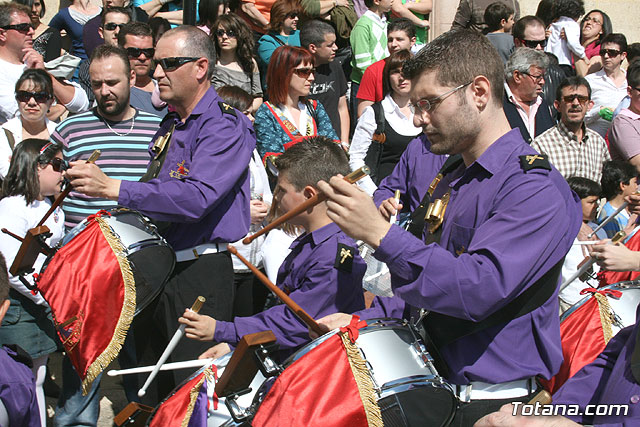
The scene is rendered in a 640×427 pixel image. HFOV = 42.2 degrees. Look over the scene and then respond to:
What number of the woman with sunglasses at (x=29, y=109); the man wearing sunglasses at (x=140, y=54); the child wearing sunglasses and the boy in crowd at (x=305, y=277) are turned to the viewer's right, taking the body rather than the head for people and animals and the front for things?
1

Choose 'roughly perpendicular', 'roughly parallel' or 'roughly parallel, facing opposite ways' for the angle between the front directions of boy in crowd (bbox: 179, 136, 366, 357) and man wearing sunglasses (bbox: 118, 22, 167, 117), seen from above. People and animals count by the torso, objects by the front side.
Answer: roughly perpendicular

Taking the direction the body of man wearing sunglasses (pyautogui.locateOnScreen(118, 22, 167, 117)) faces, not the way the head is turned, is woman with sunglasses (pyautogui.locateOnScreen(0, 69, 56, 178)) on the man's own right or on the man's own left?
on the man's own right

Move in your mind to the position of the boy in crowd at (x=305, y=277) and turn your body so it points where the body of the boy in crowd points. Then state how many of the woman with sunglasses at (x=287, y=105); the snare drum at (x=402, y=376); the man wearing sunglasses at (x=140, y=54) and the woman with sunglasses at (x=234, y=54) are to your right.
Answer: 3

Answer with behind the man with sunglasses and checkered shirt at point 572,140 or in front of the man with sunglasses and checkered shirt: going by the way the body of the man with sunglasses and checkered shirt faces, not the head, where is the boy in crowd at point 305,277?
in front

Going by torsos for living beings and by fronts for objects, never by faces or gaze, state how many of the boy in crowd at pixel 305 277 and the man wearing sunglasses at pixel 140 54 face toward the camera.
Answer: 1

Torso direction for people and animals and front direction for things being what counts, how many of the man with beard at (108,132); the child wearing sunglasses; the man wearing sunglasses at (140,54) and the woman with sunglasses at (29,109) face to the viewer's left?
0

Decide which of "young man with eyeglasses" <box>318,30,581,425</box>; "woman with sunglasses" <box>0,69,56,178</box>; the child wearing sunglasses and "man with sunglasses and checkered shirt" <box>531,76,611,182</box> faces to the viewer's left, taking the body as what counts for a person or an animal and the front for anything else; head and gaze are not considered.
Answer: "young man with eyeglasses" <box>318,30,581,425</box>

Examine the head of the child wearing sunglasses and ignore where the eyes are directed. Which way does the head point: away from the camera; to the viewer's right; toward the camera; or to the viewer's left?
to the viewer's right

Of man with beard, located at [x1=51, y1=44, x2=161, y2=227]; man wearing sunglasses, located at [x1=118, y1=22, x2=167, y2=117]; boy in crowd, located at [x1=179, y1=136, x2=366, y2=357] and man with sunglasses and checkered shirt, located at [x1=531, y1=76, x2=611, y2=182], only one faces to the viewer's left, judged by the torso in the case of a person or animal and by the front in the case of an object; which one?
the boy in crowd

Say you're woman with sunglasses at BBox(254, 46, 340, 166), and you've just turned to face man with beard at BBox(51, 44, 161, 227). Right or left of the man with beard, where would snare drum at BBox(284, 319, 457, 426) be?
left

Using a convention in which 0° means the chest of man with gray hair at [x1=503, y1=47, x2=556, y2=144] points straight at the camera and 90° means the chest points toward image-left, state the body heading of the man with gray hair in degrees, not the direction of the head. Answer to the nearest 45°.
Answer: approximately 315°

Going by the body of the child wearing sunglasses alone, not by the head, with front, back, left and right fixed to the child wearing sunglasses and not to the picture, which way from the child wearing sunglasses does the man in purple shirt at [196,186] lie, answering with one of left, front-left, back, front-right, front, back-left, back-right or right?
front-right

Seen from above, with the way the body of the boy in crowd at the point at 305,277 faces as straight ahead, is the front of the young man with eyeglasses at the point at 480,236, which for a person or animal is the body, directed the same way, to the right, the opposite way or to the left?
the same way

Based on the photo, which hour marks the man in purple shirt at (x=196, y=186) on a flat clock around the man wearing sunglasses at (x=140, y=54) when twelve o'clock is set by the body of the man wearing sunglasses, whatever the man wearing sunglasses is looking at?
The man in purple shirt is roughly at 12 o'clock from the man wearing sunglasses.

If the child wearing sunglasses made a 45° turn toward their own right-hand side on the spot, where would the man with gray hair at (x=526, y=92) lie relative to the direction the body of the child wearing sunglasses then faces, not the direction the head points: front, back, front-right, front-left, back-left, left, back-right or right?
front-left

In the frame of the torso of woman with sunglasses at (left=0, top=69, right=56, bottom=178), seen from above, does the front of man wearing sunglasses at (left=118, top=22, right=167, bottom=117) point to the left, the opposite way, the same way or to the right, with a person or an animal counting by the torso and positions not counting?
the same way

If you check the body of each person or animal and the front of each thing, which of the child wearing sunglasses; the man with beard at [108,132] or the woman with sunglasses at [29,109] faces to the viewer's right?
the child wearing sunglasses

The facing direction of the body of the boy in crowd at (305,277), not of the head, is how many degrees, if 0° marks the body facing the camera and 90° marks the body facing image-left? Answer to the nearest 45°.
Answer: approximately 90°

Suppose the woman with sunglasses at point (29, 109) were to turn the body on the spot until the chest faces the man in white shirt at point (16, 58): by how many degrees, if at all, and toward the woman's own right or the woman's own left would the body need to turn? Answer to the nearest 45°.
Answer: approximately 180°

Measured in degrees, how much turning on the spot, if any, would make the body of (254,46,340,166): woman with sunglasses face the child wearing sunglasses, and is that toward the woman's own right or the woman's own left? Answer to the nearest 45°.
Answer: approximately 90° to the woman's own right
